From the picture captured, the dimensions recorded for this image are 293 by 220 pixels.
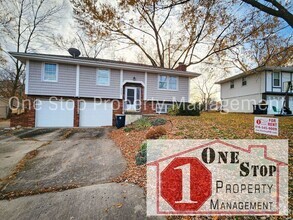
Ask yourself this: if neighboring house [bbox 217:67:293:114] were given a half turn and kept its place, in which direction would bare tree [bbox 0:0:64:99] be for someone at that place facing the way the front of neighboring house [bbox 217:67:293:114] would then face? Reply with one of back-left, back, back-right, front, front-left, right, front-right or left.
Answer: left

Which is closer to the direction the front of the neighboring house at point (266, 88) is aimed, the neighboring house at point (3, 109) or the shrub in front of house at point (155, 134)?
the shrub in front of house

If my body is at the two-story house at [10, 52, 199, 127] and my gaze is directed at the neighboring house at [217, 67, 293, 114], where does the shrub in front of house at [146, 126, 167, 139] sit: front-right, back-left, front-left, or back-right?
front-right

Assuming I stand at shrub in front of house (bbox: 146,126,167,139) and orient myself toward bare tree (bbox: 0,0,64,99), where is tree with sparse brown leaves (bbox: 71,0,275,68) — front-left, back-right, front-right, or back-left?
front-right

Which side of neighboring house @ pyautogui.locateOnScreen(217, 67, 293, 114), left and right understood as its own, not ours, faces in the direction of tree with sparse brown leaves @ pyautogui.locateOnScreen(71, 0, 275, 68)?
right

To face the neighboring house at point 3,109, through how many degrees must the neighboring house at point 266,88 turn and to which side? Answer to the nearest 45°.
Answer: approximately 90° to its right

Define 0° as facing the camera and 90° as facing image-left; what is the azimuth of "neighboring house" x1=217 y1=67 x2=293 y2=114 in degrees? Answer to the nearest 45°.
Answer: approximately 315°

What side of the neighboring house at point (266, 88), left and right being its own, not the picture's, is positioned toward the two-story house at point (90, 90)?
right

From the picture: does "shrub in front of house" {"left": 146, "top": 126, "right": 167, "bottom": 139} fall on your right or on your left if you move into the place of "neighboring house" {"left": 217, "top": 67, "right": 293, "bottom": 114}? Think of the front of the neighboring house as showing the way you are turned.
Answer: on your right
